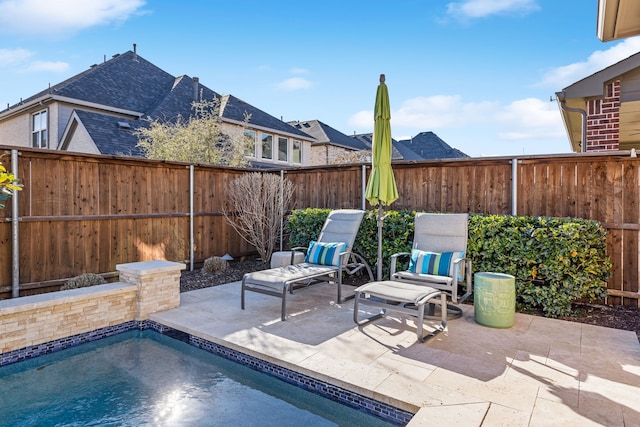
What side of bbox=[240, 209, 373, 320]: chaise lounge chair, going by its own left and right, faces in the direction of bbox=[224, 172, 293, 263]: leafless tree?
right

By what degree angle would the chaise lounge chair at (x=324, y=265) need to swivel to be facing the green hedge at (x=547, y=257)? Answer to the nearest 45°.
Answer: approximately 135° to its left

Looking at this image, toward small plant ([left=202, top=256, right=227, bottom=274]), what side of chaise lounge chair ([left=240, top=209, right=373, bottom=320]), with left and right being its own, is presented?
right

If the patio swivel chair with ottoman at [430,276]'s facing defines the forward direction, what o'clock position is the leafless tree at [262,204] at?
The leafless tree is roughly at 3 o'clock from the patio swivel chair with ottoman.

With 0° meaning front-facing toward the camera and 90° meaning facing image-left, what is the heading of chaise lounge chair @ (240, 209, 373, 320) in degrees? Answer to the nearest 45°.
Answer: approximately 45°

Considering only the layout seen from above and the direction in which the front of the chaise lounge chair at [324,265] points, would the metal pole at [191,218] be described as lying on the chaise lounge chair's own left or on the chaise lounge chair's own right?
on the chaise lounge chair's own right

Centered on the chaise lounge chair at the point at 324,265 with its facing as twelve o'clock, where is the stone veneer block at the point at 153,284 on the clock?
The stone veneer block is roughly at 1 o'clock from the chaise lounge chair.

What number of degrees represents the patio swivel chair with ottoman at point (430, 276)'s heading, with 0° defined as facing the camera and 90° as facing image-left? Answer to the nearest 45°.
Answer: approximately 45°

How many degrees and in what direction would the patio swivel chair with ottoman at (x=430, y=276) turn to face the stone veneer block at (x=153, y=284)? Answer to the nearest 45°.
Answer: approximately 45° to its right
